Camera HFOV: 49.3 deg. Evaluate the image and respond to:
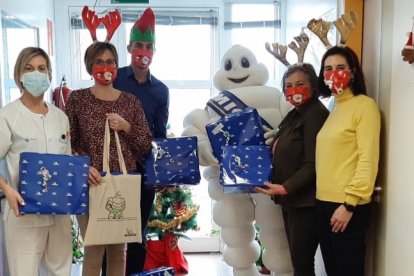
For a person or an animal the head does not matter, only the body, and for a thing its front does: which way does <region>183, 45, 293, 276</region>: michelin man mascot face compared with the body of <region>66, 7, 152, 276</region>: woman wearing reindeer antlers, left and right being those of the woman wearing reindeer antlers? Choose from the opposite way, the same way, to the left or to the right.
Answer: the same way

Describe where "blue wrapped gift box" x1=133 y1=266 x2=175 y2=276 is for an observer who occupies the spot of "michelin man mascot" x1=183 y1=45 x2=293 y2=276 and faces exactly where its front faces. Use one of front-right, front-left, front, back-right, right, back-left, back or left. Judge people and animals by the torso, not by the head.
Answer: front-right

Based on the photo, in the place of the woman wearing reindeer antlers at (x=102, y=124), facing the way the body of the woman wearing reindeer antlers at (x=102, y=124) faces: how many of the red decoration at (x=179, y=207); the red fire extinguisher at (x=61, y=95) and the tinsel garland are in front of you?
0

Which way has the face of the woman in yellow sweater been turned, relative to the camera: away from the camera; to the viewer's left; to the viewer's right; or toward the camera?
toward the camera

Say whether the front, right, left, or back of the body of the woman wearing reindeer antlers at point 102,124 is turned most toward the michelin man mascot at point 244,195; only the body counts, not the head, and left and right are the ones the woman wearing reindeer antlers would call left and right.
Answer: left

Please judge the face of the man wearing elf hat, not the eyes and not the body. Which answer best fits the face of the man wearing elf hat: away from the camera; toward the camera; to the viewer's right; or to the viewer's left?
toward the camera

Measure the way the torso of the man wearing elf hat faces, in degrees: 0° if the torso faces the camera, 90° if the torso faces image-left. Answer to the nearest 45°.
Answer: approximately 0°

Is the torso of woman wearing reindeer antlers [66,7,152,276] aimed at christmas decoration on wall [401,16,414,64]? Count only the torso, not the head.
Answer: no

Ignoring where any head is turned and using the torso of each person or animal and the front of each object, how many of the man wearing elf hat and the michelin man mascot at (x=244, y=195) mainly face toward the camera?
2

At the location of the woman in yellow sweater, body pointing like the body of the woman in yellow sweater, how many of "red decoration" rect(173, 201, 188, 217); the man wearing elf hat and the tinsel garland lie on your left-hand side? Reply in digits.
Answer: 0

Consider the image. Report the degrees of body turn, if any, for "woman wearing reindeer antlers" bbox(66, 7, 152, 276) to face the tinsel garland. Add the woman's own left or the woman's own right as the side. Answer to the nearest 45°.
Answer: approximately 135° to the woman's own left

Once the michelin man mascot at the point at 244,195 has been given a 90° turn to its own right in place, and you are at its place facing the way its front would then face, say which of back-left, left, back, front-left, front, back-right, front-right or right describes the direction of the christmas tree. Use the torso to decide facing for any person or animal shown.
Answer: front-right

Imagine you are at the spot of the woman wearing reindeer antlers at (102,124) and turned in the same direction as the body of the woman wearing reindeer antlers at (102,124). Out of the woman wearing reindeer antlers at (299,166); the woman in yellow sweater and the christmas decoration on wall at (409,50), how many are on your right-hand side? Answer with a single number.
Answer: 0

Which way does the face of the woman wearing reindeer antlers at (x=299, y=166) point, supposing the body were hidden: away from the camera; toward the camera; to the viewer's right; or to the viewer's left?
toward the camera

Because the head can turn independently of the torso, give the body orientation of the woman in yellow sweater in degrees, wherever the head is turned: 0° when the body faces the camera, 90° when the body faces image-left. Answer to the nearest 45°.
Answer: approximately 45°

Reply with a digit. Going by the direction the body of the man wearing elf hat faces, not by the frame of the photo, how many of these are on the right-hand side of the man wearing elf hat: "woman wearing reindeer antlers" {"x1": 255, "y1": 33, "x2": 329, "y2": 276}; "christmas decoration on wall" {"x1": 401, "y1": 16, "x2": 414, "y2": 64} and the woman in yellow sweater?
0

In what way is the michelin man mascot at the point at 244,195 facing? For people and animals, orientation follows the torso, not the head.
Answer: toward the camera
